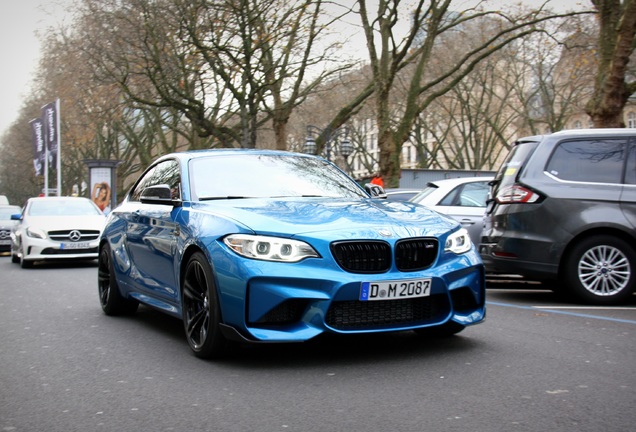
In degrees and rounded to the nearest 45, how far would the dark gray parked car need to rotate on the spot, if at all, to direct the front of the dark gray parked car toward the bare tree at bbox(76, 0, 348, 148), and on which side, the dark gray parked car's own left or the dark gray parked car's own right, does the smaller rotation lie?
approximately 135° to the dark gray parked car's own left

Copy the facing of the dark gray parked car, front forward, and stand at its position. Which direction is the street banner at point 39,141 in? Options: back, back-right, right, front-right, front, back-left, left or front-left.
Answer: back-left

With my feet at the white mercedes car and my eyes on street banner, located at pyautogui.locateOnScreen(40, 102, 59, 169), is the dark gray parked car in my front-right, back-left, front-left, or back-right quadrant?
back-right

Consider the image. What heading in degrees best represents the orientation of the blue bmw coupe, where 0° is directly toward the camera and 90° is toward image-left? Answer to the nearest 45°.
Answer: approximately 315°

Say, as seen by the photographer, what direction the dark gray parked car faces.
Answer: facing to the right of the viewer

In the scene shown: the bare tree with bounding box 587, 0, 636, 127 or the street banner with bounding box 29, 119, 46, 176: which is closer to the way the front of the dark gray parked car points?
the bare tree

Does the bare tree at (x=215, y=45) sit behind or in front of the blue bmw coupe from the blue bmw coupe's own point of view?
behind

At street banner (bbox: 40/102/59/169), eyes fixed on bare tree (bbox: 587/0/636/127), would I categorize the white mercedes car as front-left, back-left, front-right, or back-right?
front-right

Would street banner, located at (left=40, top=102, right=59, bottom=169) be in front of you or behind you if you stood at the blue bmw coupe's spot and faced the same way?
behind
